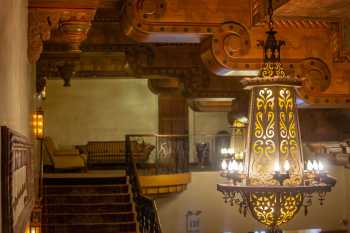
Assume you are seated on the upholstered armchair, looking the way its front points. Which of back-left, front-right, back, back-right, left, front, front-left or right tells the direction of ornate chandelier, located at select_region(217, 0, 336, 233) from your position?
right

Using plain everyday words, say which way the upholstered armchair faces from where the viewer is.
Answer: facing to the right of the viewer

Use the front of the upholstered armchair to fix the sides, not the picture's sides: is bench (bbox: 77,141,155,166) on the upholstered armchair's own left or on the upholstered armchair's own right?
on the upholstered armchair's own left
